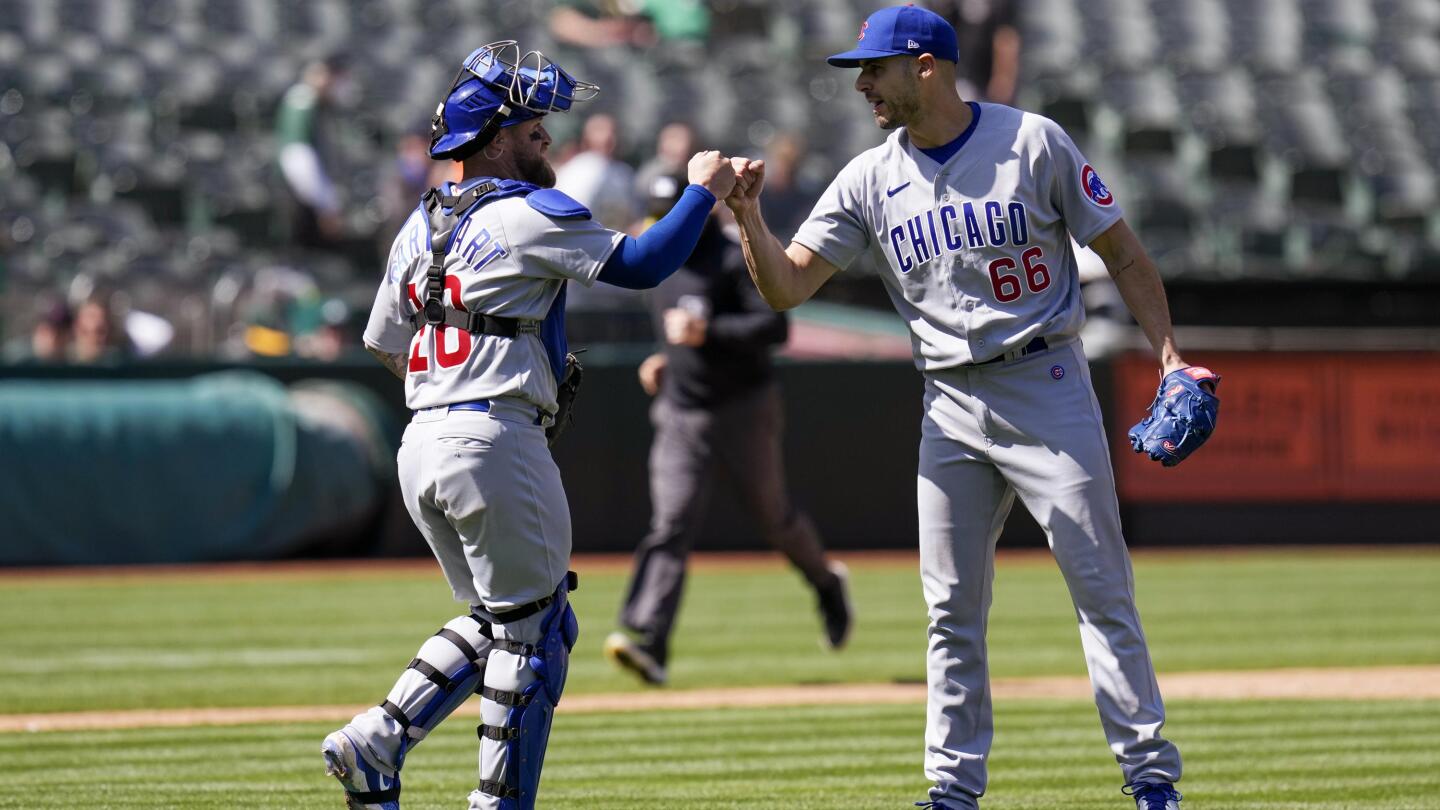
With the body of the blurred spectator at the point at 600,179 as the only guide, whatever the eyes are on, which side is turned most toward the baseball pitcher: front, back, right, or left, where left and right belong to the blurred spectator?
front

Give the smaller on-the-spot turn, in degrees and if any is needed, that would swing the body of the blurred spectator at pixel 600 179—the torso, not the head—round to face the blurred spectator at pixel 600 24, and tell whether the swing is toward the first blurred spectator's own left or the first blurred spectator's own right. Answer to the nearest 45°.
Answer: approximately 180°

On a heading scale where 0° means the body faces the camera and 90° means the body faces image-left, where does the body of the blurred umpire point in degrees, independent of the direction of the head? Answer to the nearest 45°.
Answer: approximately 45°

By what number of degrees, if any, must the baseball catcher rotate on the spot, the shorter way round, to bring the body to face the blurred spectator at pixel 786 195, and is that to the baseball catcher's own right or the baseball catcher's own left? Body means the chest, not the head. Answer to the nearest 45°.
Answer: approximately 45° to the baseball catcher's own left

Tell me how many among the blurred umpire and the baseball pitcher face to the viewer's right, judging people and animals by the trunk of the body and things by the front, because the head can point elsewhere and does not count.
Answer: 0

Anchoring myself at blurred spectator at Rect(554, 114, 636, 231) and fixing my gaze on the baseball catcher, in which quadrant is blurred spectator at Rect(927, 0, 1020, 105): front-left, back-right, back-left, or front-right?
back-left

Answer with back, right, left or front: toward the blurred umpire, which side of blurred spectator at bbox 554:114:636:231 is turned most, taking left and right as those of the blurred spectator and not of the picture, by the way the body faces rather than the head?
front

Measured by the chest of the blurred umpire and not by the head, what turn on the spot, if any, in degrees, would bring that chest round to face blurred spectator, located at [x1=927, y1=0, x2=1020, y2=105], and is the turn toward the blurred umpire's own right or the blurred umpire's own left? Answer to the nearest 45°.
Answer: approximately 135° to the blurred umpire's own right

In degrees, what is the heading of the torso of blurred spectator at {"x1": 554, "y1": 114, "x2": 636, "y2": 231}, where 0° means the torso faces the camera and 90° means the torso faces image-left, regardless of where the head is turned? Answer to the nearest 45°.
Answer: approximately 0°

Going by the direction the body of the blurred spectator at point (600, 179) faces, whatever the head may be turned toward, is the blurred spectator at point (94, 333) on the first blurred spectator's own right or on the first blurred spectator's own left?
on the first blurred spectator's own right
